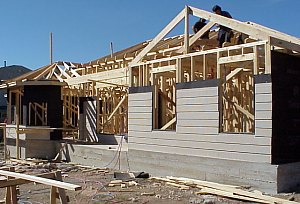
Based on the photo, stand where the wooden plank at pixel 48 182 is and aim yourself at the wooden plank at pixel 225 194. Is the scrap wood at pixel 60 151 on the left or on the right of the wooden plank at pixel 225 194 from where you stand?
left

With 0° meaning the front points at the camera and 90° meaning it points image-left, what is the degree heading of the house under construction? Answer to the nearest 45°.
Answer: approximately 45°

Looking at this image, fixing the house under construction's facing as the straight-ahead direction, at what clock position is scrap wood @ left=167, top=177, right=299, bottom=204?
The scrap wood is roughly at 10 o'clock from the house under construction.

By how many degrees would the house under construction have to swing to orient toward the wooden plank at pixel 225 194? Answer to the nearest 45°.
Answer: approximately 45° to its left

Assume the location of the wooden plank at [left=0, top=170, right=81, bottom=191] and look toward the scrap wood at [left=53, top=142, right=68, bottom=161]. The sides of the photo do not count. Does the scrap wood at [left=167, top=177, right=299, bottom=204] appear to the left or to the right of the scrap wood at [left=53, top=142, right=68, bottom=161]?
right
